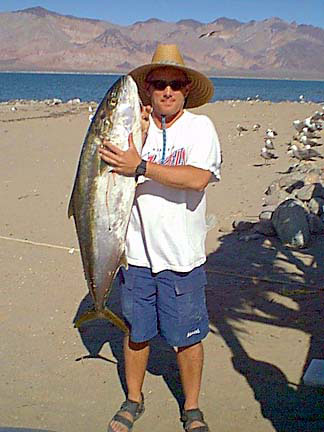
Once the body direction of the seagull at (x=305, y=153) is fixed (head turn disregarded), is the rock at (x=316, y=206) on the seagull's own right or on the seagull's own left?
on the seagull's own left

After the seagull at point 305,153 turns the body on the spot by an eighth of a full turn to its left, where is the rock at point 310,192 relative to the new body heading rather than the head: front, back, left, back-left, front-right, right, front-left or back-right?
front-left

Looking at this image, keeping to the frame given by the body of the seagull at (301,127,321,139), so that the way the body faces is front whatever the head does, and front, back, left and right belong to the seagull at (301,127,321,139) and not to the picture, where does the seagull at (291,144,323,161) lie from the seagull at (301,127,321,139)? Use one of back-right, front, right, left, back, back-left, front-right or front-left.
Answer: left

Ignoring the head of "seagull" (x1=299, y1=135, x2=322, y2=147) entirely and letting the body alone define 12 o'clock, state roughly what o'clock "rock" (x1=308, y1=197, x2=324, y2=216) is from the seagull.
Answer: The rock is roughly at 9 o'clock from the seagull.

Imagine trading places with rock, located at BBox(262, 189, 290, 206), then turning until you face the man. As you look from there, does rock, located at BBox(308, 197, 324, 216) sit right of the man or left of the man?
left

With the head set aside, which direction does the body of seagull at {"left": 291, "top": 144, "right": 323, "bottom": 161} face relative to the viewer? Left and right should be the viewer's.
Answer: facing to the left of the viewer

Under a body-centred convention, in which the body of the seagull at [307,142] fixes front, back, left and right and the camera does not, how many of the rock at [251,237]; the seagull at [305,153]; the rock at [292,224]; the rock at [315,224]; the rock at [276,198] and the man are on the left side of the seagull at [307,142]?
6

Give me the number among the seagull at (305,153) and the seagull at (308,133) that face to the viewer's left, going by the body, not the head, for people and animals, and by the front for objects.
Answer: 2

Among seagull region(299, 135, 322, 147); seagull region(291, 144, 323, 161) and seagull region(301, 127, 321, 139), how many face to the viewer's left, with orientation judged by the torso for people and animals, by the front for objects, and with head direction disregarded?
3

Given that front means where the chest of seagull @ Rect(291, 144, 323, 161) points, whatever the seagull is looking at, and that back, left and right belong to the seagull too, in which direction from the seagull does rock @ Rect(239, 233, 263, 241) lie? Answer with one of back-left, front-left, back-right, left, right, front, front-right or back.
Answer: left

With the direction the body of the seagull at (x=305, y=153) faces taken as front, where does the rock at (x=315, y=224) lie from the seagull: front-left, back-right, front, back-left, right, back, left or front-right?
left

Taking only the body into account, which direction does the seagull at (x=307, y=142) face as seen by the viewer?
to the viewer's left

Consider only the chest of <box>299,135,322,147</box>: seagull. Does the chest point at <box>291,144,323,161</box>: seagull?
no

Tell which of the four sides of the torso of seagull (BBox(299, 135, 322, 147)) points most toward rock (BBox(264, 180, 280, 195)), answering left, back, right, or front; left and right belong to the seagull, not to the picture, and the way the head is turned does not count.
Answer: left

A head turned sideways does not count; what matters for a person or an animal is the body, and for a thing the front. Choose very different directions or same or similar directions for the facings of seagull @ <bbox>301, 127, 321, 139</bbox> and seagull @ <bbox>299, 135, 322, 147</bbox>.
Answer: same or similar directions

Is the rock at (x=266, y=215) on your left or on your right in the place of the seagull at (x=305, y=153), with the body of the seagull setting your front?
on your left

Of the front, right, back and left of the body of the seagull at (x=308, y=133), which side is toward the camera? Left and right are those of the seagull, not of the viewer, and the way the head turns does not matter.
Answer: left

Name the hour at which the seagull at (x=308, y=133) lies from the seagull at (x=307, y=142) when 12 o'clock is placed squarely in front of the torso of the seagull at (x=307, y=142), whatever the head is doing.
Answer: the seagull at (x=308, y=133) is roughly at 3 o'clock from the seagull at (x=307, y=142).

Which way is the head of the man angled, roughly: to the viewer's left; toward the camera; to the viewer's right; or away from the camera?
toward the camera
